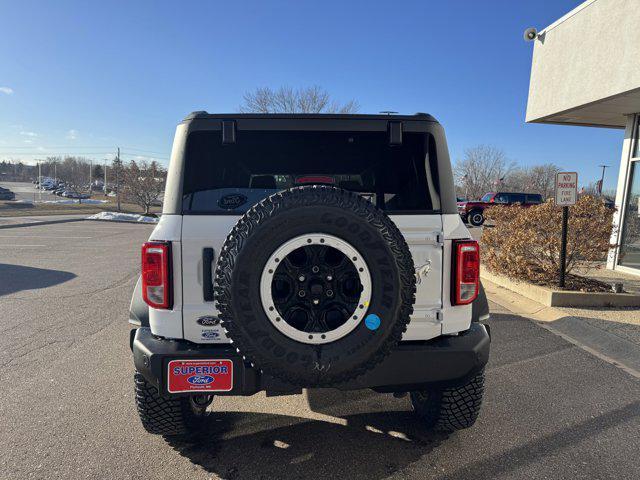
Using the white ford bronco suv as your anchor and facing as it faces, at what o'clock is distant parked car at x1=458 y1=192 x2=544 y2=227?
The distant parked car is roughly at 1 o'clock from the white ford bronco suv.

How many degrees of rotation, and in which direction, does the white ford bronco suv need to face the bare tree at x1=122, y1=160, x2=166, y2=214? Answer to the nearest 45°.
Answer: approximately 45° to its left

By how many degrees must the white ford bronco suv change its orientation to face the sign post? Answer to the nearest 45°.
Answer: approximately 45° to its right

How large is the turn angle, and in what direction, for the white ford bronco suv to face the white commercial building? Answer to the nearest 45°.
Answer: approximately 45° to its right

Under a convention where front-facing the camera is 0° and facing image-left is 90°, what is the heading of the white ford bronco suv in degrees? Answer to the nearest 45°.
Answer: approximately 180°
